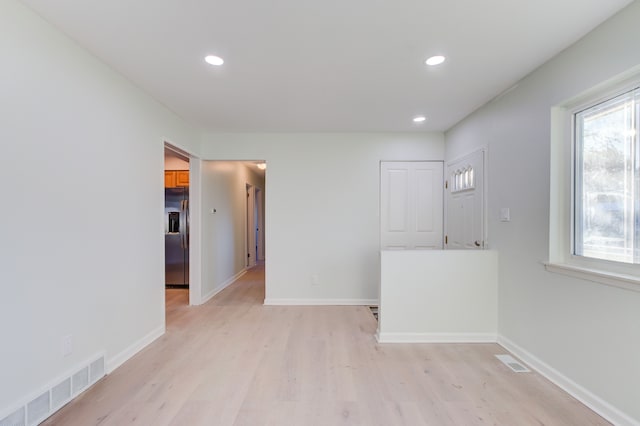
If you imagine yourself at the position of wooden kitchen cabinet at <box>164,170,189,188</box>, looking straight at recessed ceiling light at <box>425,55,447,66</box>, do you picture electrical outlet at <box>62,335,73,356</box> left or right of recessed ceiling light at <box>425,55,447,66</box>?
right

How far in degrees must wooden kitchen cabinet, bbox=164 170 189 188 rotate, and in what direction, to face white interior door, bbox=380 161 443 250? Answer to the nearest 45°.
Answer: approximately 45° to its left

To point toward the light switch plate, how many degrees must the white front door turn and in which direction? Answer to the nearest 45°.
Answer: approximately 90° to its left

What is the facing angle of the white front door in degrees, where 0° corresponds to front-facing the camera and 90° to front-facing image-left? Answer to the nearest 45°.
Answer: approximately 45°

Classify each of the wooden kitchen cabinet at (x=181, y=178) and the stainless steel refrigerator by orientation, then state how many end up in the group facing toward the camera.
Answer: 2

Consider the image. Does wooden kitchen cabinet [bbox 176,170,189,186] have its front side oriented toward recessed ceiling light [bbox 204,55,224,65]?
yes
